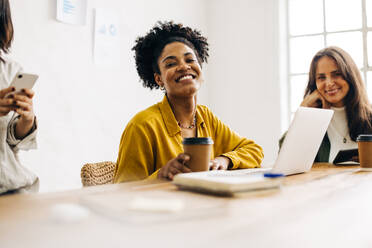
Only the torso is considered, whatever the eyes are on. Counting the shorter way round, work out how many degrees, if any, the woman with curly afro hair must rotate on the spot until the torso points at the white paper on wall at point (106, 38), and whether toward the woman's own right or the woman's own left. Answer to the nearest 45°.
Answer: approximately 180°

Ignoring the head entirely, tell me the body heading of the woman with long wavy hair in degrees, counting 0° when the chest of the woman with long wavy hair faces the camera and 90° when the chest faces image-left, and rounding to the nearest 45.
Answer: approximately 0°

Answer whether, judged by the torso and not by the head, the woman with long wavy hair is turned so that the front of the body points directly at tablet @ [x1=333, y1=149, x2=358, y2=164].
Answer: yes

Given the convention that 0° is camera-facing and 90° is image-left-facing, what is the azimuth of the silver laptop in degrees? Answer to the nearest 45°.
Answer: approximately 135°

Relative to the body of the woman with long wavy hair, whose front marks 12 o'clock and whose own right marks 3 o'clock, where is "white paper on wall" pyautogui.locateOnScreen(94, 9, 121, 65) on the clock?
The white paper on wall is roughly at 3 o'clock from the woman with long wavy hair.

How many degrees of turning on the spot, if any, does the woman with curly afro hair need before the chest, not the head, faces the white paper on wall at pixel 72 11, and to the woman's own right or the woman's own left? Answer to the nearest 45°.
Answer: approximately 180°

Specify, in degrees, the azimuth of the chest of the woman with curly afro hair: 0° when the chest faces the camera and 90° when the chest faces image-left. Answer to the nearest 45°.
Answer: approximately 315°

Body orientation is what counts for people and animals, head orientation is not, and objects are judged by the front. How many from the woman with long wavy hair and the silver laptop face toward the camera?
1
